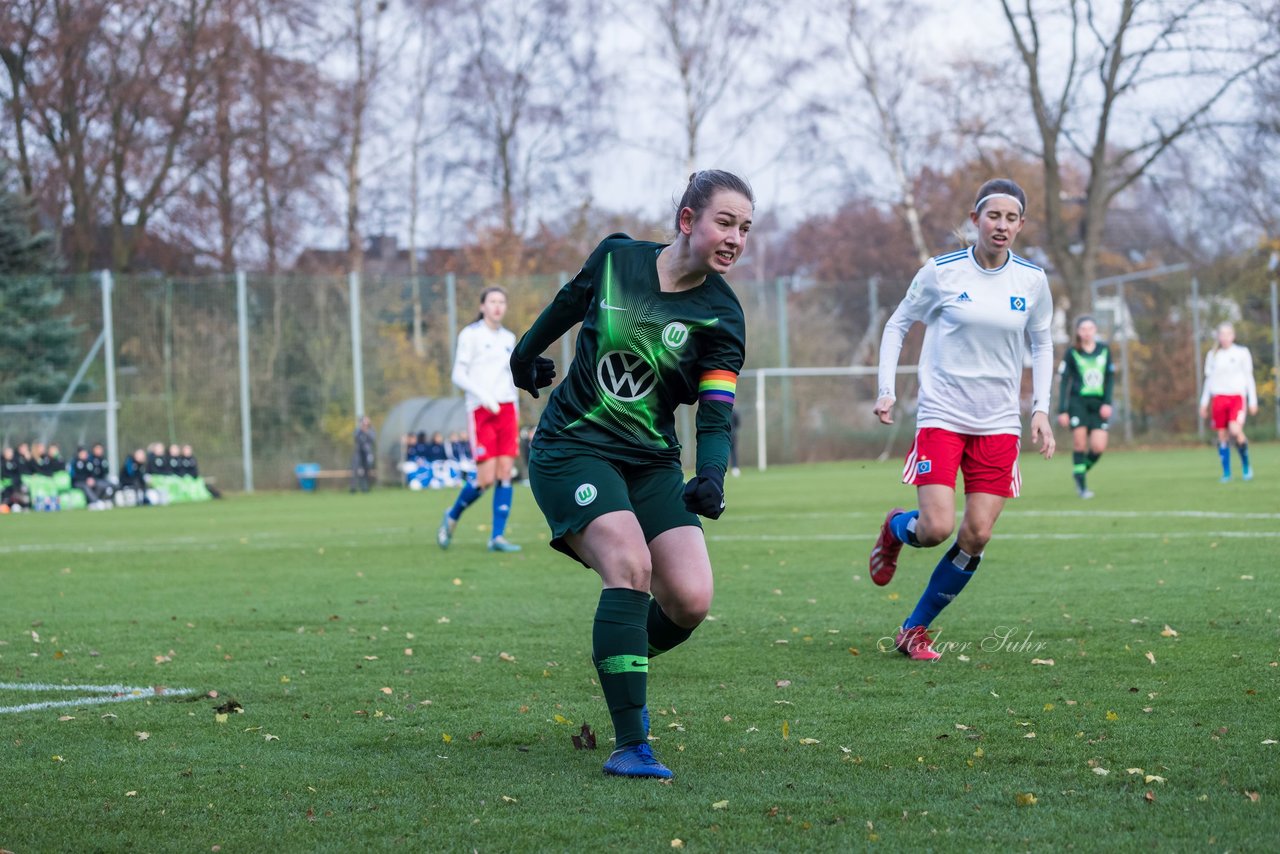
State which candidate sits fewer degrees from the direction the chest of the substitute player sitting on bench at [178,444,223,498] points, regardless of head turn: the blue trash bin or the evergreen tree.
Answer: the blue trash bin

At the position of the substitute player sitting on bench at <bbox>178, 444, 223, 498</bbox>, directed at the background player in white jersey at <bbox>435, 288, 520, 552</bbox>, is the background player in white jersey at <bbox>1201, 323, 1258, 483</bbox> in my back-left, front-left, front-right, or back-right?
front-left

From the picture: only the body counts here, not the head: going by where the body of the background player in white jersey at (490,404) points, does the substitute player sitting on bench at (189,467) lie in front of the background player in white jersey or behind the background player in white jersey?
behind

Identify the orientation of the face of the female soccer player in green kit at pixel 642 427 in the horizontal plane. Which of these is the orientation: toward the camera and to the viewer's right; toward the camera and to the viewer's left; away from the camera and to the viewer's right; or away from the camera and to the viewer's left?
toward the camera and to the viewer's right

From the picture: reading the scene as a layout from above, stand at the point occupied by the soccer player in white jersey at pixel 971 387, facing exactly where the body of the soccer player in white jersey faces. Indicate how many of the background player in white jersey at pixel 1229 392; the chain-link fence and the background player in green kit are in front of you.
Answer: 0

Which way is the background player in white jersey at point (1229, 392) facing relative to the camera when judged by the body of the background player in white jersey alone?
toward the camera

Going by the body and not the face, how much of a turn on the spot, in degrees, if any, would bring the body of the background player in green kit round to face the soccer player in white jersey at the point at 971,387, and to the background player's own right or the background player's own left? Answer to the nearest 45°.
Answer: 0° — they already face them

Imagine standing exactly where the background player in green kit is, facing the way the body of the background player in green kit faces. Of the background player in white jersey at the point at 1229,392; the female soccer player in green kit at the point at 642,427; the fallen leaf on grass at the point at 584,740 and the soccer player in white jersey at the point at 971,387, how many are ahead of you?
3

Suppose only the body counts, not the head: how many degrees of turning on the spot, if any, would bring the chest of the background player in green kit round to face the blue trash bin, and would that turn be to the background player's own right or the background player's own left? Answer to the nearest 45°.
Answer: approximately 135° to the background player's own right

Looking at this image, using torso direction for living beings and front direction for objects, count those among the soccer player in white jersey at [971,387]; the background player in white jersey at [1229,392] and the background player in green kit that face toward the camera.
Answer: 3

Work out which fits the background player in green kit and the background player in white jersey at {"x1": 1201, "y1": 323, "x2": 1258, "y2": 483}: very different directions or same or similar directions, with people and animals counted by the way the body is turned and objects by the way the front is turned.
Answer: same or similar directions
